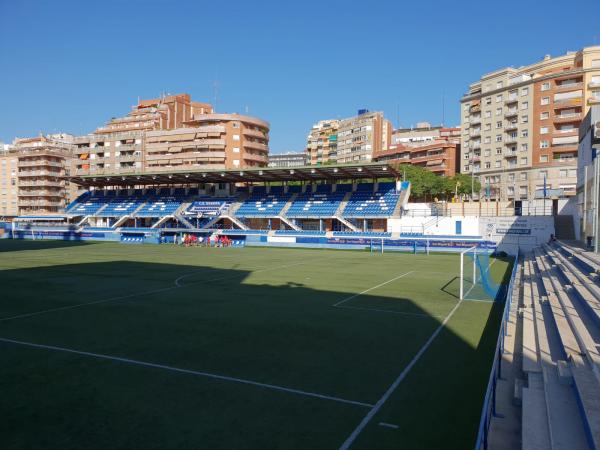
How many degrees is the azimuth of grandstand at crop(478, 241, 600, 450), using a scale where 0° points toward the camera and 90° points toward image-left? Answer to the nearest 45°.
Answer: approximately 90°

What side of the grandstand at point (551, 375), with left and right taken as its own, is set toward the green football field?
front
